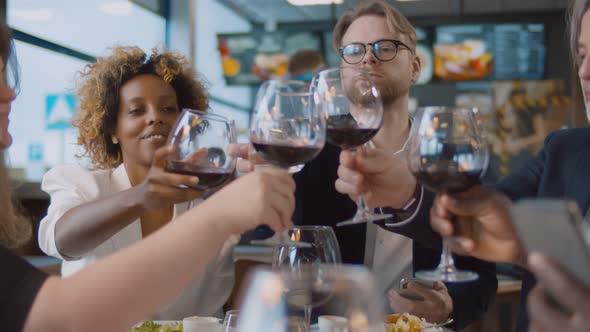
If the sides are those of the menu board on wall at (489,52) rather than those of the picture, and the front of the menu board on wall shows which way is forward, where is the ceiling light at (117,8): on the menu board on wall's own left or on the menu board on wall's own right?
on the menu board on wall's own right

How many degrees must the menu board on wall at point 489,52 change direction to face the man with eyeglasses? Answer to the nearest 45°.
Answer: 0° — it already faces them

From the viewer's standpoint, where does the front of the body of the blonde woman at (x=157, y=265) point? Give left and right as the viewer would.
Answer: facing away from the viewer and to the right of the viewer

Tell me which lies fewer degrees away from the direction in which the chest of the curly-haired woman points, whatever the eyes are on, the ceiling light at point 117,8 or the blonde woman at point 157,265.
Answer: the blonde woman

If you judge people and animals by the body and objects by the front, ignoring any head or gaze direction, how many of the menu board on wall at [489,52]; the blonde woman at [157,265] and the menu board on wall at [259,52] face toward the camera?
2

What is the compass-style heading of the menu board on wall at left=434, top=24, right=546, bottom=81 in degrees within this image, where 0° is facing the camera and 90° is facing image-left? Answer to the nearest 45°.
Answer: approximately 0°

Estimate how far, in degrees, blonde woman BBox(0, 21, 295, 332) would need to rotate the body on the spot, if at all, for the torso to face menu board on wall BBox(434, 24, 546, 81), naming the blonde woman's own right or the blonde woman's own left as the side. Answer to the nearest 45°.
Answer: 0° — they already face it

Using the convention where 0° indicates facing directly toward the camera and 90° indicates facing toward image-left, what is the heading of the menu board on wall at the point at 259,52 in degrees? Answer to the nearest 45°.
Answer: approximately 0°

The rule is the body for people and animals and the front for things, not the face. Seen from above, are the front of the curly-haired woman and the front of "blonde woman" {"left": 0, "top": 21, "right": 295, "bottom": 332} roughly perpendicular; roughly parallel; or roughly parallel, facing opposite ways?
roughly perpendicular

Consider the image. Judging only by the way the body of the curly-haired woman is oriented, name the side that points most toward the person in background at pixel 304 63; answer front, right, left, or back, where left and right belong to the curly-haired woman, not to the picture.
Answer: left

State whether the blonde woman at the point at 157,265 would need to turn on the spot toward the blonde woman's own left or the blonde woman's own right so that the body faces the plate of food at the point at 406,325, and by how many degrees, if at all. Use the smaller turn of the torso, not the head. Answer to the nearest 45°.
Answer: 0° — they already face it
